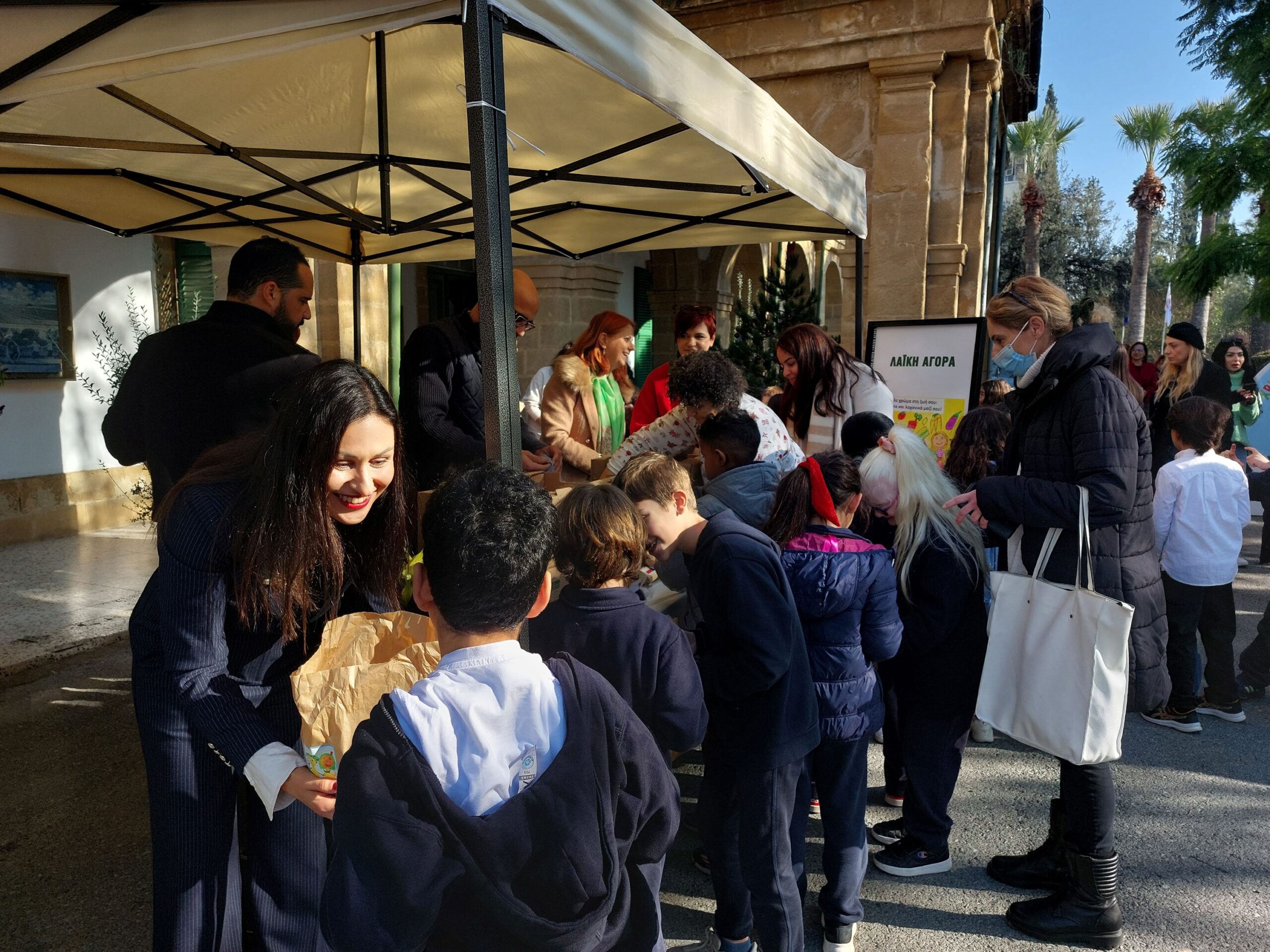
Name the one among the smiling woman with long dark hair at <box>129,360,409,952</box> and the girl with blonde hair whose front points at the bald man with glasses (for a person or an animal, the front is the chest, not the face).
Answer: the girl with blonde hair

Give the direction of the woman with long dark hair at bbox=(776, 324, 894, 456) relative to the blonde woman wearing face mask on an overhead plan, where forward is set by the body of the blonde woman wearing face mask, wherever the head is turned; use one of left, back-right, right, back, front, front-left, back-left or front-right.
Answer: front-right

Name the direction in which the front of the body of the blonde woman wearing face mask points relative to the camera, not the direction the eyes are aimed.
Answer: to the viewer's left

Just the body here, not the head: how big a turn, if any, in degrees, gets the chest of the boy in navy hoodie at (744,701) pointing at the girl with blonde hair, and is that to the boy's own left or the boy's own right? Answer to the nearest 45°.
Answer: approximately 135° to the boy's own right

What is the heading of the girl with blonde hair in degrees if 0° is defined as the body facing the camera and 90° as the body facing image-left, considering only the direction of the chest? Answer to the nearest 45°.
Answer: approximately 90°

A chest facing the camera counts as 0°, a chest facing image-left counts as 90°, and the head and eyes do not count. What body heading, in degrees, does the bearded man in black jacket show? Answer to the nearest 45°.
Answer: approximately 225°

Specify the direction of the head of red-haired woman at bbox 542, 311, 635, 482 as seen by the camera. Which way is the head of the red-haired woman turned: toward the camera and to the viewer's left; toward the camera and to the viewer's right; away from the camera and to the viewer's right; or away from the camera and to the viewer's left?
toward the camera and to the viewer's right

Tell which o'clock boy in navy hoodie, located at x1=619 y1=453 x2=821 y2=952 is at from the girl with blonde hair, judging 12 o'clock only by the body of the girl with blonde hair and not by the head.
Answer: The boy in navy hoodie is roughly at 10 o'clock from the girl with blonde hair.

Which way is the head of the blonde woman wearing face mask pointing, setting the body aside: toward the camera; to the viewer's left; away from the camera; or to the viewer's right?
to the viewer's left

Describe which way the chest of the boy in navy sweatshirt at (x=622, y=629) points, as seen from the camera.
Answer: away from the camera

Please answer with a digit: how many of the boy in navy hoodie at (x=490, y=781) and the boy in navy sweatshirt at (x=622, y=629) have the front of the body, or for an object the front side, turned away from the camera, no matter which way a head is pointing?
2

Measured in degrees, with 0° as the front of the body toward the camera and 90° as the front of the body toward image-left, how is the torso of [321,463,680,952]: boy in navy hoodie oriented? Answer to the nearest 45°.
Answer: approximately 180°

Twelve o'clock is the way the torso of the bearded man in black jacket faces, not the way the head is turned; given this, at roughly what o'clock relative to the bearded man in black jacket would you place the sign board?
The sign board is roughly at 1 o'clock from the bearded man in black jacket.

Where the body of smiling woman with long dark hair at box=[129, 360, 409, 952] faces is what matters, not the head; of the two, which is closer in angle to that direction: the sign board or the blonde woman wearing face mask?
the blonde woman wearing face mask

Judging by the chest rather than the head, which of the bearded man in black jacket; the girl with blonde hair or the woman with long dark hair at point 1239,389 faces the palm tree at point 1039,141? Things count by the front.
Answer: the bearded man in black jacket

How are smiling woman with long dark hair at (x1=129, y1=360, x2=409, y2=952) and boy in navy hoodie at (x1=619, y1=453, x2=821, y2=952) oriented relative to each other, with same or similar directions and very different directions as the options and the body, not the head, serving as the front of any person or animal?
very different directions
